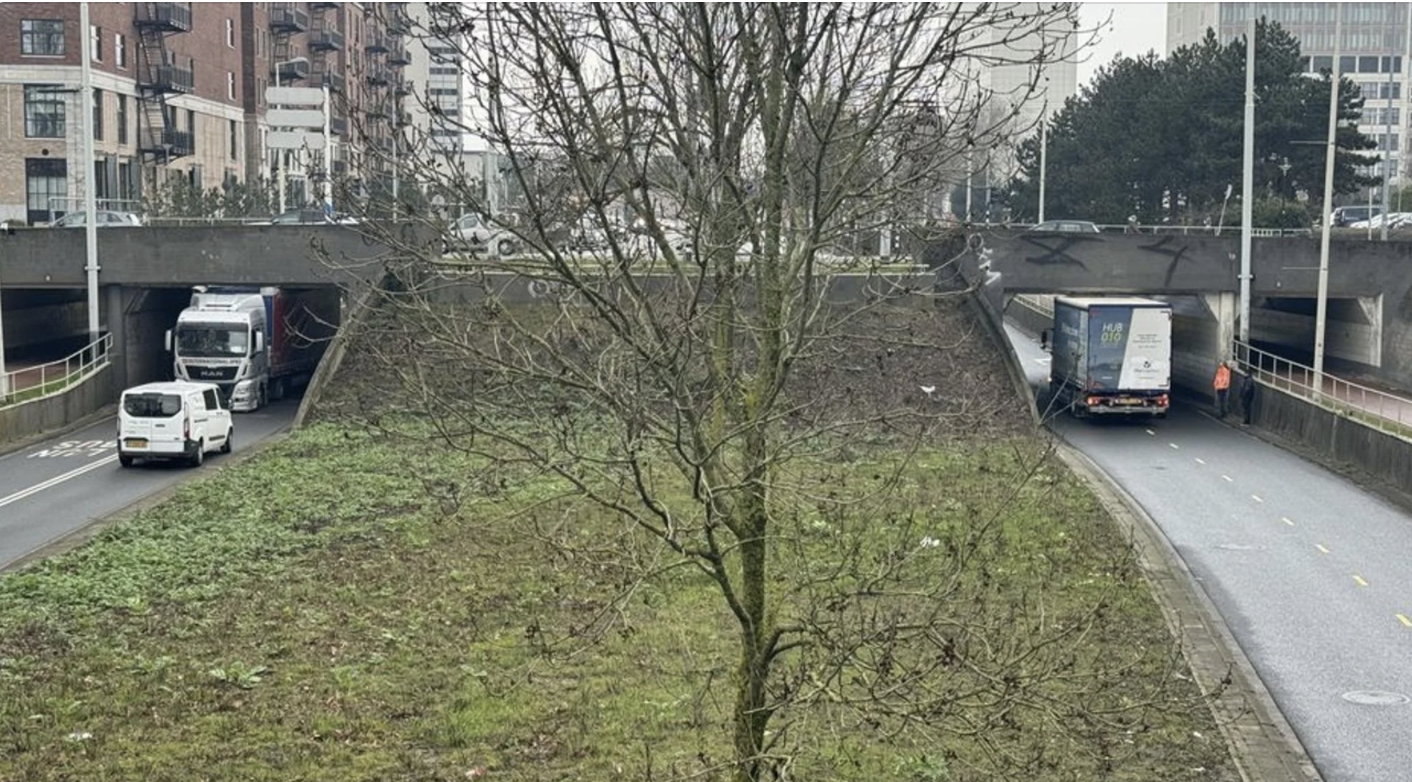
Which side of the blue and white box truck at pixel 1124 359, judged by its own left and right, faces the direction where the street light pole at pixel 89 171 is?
left

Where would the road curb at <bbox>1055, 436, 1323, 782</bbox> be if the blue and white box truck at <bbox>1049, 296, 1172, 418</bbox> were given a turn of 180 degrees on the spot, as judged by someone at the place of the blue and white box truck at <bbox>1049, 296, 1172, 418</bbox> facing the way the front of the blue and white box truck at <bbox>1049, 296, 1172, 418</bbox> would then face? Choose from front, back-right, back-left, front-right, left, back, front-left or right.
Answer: front

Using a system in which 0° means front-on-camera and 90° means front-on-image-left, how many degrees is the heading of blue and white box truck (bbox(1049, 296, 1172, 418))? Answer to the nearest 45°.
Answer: approximately 180°

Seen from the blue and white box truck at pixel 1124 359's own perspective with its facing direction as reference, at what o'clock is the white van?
The white van is roughly at 8 o'clock from the blue and white box truck.
